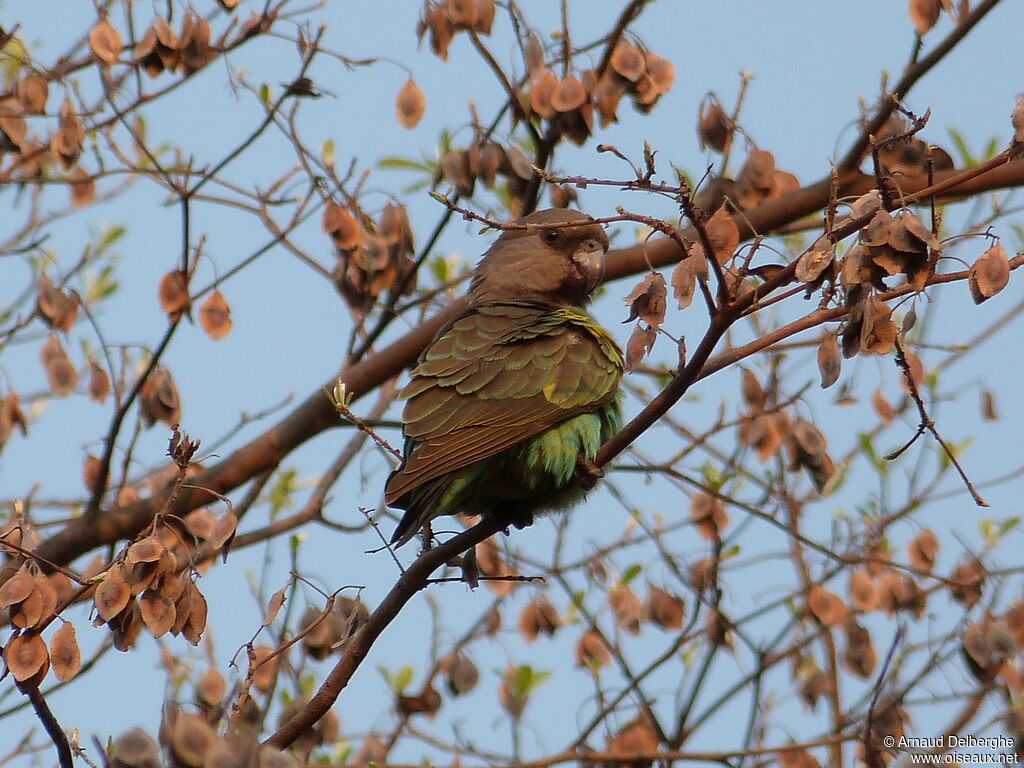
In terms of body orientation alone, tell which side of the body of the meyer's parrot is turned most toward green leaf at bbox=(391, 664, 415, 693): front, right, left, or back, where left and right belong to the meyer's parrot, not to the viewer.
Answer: left

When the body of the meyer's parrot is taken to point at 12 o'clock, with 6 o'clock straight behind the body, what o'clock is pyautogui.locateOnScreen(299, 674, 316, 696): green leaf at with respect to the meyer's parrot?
The green leaf is roughly at 8 o'clock from the meyer's parrot.
